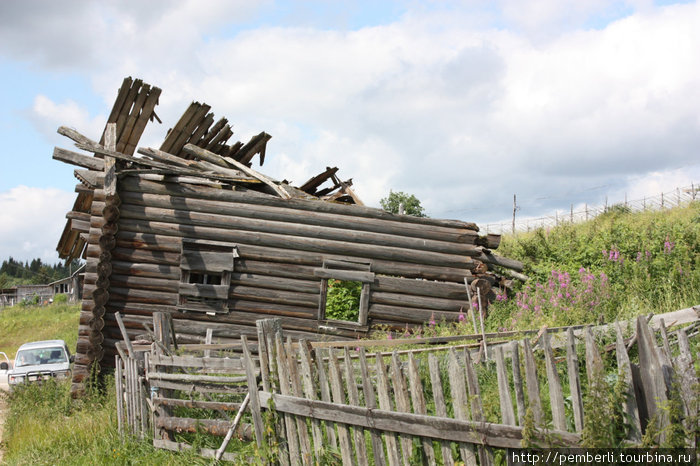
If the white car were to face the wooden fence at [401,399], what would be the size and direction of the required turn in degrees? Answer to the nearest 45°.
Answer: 0° — it already faces it

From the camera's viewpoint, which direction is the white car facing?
toward the camera

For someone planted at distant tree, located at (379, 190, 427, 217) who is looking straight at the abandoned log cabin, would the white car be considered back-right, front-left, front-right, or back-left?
front-right

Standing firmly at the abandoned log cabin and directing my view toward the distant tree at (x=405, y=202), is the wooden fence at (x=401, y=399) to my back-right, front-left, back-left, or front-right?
back-right

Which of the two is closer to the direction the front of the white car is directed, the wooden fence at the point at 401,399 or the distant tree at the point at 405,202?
the wooden fence

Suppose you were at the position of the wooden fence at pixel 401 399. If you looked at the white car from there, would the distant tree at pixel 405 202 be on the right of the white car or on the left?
right

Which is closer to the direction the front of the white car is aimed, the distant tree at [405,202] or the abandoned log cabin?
the abandoned log cabin

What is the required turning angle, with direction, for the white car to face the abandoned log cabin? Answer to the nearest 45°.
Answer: approximately 45° to its left

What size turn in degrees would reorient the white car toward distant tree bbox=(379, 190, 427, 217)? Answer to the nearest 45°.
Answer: approximately 135° to its left
